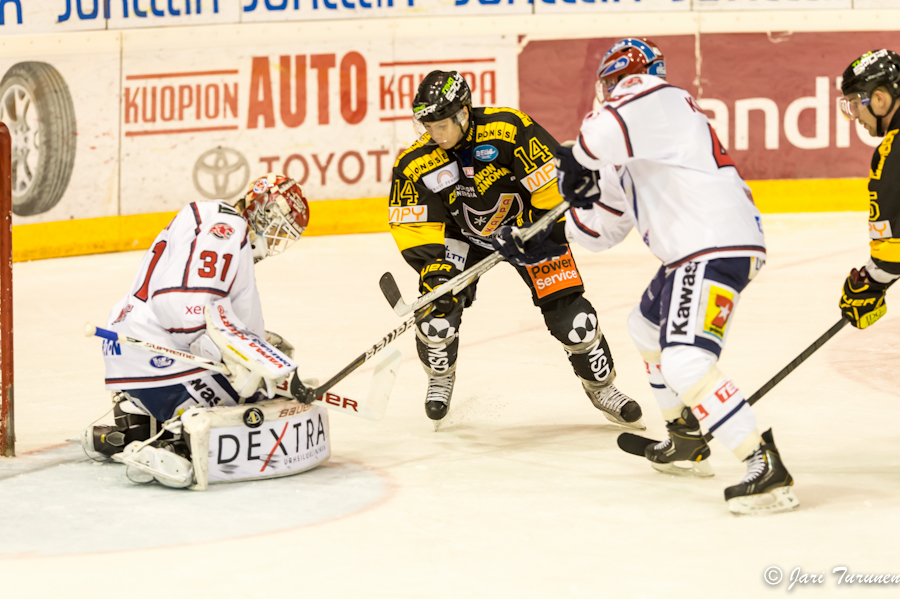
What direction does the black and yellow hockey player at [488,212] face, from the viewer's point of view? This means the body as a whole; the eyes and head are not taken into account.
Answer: toward the camera

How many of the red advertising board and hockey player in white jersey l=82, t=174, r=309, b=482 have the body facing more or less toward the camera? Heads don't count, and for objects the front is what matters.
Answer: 1

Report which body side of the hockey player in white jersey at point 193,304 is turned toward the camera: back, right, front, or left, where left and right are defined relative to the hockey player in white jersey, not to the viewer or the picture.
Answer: right

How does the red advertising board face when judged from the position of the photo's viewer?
facing the viewer

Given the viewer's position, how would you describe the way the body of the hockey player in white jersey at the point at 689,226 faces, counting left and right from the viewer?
facing to the left of the viewer

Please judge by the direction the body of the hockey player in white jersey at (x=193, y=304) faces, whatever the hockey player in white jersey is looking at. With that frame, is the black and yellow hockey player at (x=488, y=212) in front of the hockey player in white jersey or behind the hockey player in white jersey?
in front

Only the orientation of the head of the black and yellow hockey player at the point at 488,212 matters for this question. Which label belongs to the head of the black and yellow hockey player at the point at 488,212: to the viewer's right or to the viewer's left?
to the viewer's left

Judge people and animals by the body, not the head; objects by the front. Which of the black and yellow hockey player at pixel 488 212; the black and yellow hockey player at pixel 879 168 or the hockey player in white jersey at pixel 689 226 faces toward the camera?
the black and yellow hockey player at pixel 488 212

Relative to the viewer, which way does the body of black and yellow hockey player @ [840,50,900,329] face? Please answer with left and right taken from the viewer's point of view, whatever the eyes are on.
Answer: facing to the left of the viewer
